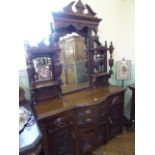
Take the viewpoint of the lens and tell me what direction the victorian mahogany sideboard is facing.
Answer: facing the viewer and to the right of the viewer
